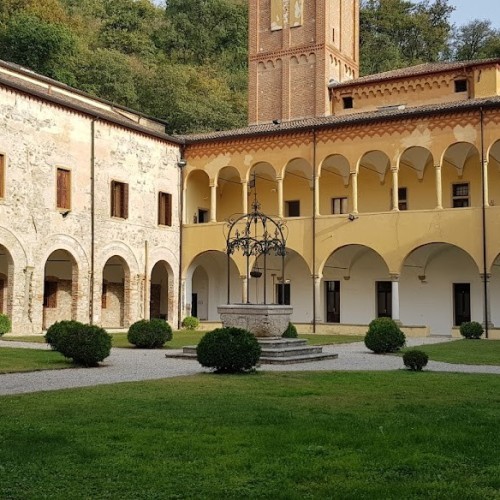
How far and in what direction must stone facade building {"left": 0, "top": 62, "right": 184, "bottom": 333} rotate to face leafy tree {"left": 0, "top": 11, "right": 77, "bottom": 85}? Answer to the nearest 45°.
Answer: approximately 135° to its left

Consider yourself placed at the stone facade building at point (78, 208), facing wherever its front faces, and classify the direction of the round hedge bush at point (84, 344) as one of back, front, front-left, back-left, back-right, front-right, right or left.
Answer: front-right

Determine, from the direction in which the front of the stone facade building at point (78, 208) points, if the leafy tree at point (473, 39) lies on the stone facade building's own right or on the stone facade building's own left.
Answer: on the stone facade building's own left

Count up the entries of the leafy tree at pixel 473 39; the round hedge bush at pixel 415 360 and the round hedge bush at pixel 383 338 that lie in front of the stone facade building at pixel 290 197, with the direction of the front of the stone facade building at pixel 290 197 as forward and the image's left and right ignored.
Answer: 2

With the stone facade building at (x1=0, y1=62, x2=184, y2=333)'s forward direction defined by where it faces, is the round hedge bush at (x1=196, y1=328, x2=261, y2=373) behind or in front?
in front

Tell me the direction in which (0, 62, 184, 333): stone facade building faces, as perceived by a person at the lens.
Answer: facing the viewer and to the right of the viewer

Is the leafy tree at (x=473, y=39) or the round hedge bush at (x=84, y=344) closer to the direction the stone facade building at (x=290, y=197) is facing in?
the round hedge bush

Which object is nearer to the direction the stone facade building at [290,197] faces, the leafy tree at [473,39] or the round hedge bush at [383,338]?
the round hedge bush

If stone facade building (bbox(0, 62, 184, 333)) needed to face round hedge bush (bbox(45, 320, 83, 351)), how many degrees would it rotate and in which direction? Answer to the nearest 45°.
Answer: approximately 45° to its right

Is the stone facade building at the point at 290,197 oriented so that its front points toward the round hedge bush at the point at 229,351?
yes

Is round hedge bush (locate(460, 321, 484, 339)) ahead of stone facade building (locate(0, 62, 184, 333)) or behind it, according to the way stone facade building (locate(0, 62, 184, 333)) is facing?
ahead

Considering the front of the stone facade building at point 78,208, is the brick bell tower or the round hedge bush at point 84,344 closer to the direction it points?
the round hedge bush
